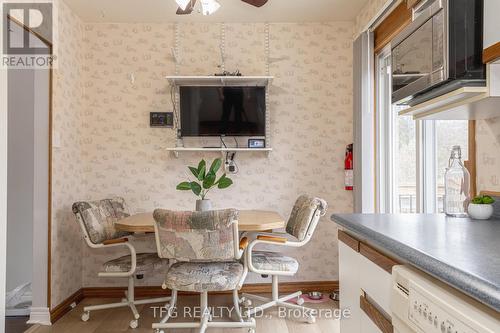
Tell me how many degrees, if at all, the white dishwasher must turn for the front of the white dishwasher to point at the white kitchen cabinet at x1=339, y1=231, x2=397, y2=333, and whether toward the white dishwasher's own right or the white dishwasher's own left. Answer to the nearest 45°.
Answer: approximately 90° to the white dishwasher's own right

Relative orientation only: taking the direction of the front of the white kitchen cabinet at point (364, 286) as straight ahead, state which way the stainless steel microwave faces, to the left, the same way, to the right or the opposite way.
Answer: the same way

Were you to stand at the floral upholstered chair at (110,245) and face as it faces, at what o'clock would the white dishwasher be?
The white dishwasher is roughly at 1 o'clock from the floral upholstered chair.

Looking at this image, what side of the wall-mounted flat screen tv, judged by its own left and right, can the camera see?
front

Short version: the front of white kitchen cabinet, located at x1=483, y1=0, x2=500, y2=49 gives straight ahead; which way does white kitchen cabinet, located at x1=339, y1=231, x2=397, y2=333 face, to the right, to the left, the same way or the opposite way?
the same way

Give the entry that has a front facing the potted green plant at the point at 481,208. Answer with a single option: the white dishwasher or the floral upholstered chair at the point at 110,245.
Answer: the floral upholstered chair

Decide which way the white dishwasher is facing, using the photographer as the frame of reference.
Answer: facing the viewer and to the left of the viewer

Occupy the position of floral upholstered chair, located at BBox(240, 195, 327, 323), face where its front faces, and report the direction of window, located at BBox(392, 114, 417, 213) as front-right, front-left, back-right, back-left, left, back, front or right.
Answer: back

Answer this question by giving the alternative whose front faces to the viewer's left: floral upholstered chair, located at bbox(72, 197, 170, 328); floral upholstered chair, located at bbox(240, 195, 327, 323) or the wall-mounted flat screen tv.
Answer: floral upholstered chair, located at bbox(240, 195, 327, 323)

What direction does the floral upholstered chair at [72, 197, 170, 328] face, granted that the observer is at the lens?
facing the viewer and to the right of the viewer

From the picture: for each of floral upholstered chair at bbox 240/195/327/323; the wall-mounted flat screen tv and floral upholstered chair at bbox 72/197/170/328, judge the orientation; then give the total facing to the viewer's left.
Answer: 1

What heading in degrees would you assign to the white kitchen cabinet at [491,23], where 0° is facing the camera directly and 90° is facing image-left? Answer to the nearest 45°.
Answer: approximately 45°

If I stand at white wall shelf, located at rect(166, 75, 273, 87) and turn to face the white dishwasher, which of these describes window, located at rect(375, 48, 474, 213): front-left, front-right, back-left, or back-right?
front-left

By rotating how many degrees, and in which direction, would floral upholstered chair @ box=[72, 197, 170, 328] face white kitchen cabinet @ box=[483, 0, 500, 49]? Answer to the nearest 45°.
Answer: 0° — it already faces it

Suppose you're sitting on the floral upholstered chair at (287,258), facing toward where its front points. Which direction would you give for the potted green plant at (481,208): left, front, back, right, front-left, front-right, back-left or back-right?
back-left

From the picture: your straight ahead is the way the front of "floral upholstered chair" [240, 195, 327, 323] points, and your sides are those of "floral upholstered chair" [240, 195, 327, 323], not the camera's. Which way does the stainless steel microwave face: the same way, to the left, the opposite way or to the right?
the same way

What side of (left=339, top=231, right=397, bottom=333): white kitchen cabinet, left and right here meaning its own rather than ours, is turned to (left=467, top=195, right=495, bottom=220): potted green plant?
back
